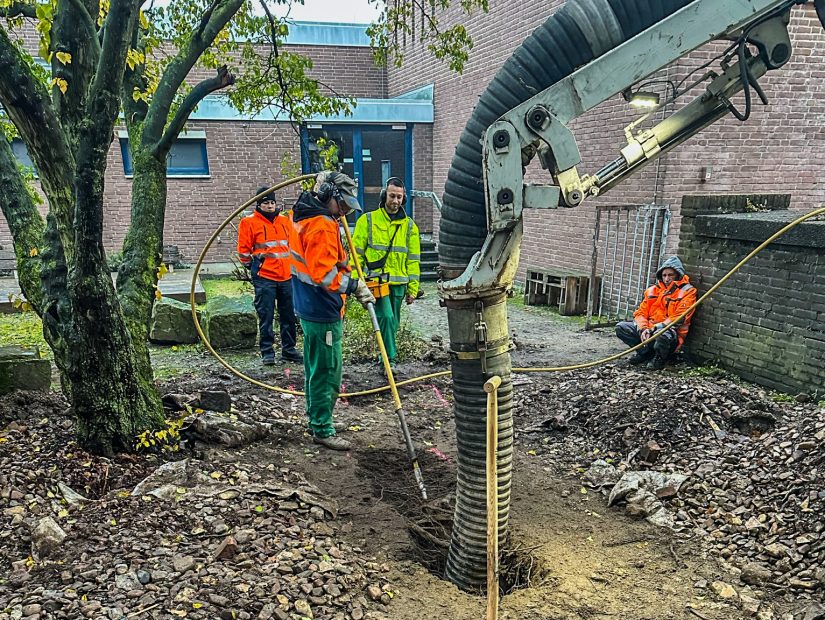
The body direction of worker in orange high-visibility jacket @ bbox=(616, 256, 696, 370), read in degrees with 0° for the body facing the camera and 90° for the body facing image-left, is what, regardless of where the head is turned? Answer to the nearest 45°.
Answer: approximately 45°

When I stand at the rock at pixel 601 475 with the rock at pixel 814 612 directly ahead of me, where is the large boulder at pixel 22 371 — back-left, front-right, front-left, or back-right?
back-right

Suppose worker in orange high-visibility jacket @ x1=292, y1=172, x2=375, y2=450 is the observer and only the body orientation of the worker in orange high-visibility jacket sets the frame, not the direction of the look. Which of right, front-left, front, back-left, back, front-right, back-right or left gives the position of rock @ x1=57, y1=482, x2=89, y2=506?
back-right

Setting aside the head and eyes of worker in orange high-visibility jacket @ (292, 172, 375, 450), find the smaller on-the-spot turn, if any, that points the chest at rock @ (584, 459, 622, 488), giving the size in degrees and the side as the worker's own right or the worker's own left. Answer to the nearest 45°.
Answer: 0° — they already face it

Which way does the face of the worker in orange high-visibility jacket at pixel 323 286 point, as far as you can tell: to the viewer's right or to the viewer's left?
to the viewer's right

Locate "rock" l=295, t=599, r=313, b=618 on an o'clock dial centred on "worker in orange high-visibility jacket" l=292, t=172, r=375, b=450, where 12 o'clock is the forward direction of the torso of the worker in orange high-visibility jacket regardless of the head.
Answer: The rock is roughly at 3 o'clock from the worker in orange high-visibility jacket.

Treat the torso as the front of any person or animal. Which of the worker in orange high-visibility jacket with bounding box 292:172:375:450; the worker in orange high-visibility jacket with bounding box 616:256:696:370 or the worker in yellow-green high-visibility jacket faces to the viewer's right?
the worker in orange high-visibility jacket with bounding box 292:172:375:450

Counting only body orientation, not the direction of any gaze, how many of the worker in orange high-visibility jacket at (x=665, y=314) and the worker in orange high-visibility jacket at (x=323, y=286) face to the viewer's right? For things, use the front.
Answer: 1

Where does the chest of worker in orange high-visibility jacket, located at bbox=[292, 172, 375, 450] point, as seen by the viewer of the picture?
to the viewer's right

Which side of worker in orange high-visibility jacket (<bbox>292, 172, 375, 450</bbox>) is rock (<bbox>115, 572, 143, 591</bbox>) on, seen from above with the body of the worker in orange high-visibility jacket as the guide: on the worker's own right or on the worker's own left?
on the worker's own right

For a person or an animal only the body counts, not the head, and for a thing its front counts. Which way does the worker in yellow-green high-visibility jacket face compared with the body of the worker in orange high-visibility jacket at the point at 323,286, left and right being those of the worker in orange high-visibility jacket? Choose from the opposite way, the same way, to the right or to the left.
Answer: to the right

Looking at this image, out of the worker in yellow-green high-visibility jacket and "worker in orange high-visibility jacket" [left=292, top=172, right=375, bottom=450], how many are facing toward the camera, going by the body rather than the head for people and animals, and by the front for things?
1

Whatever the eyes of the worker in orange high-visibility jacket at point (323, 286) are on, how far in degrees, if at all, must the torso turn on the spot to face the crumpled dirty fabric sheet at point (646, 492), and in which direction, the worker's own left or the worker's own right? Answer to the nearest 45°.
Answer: approximately 45° to the worker's own right

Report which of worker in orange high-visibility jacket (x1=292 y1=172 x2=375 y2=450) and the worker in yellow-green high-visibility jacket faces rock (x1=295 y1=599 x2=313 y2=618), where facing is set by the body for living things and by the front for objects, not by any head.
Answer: the worker in yellow-green high-visibility jacket
